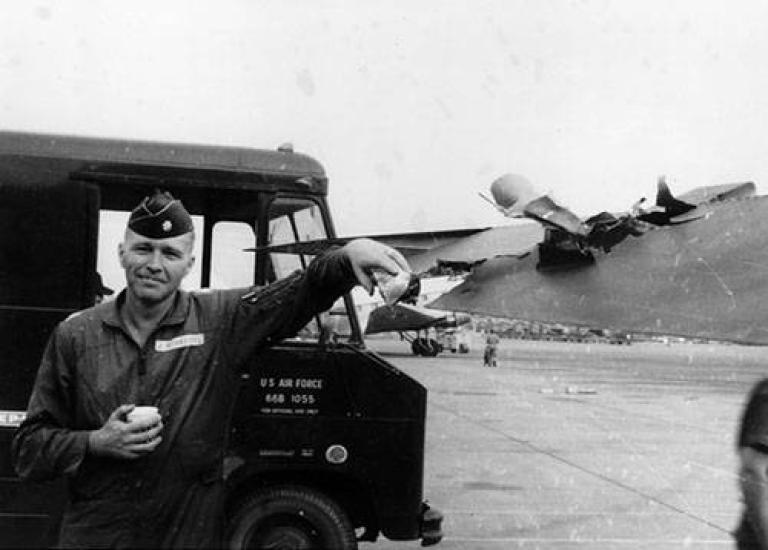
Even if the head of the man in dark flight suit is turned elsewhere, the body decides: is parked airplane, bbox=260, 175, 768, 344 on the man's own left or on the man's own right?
on the man's own left

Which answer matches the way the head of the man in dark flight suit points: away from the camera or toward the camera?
toward the camera

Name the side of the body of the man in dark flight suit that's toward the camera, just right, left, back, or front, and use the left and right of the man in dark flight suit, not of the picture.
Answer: front
